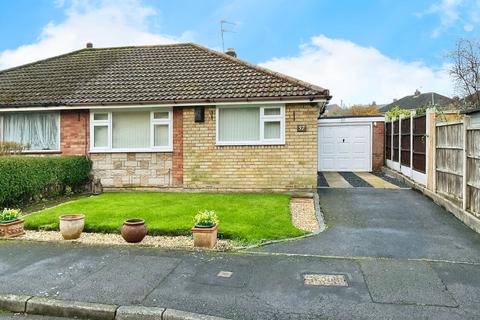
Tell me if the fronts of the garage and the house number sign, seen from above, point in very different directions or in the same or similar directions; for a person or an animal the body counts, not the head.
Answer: same or similar directions

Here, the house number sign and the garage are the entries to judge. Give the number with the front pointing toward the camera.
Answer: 2

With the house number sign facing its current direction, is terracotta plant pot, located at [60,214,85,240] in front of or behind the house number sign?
in front

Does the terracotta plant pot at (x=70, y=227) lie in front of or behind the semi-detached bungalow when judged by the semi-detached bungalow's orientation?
in front

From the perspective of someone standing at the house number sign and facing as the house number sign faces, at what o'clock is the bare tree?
The bare tree is roughly at 7 o'clock from the house number sign.

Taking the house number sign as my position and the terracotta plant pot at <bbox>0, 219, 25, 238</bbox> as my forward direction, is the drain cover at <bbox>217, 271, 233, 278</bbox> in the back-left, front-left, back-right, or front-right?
front-left

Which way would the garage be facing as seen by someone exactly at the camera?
facing the viewer

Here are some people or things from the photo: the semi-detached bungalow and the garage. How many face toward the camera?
2

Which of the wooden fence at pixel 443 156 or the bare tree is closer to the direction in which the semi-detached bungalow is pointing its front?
the wooden fence

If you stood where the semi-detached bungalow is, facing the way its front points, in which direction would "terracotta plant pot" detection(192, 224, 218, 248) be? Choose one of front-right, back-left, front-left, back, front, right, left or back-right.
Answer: front

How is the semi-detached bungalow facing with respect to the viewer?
toward the camera

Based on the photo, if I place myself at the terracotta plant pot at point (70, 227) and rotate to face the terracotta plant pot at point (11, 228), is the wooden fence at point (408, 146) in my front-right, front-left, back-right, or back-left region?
back-right

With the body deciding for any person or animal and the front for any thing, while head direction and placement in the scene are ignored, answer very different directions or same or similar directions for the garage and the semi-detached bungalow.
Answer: same or similar directions

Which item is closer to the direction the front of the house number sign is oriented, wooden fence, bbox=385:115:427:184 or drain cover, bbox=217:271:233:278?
the drain cover

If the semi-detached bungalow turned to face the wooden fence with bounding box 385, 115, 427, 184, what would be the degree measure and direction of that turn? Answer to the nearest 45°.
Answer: approximately 90° to its left
